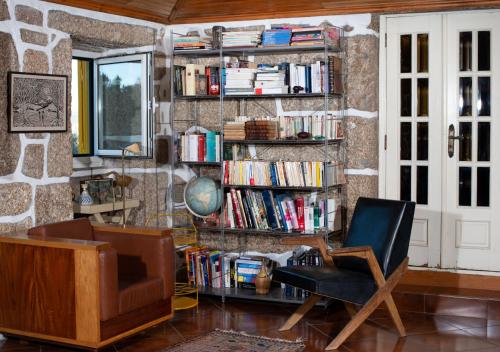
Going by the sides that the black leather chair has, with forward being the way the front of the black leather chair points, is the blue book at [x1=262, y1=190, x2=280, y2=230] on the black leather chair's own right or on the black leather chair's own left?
on the black leather chair's own right

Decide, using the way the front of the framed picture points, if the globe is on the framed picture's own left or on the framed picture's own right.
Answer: on the framed picture's own left

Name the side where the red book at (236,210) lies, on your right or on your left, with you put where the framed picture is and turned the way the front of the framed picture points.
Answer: on your left

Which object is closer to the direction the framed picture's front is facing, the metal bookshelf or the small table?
the metal bookshelf

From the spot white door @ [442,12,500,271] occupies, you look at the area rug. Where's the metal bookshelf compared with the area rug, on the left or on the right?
right

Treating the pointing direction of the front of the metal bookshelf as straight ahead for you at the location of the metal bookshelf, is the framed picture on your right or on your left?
on your right

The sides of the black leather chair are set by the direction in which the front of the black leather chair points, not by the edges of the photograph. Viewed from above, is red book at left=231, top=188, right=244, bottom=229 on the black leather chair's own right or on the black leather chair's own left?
on the black leather chair's own right

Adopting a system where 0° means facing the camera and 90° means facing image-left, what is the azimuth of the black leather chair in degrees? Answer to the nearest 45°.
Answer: approximately 45°
